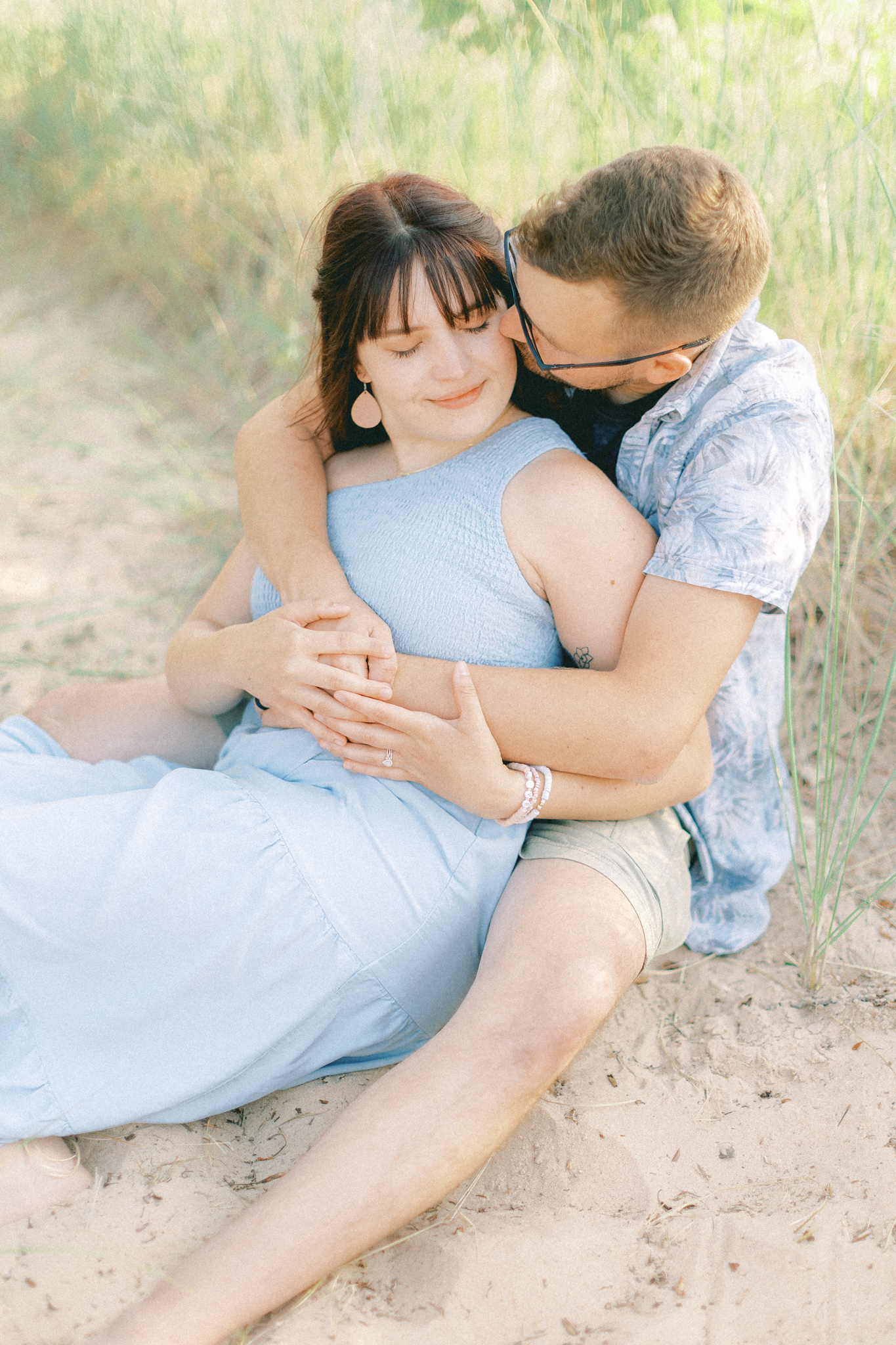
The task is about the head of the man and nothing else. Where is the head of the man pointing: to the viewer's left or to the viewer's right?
to the viewer's left

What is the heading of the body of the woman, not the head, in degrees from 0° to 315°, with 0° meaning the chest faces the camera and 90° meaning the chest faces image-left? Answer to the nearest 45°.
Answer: approximately 45°
